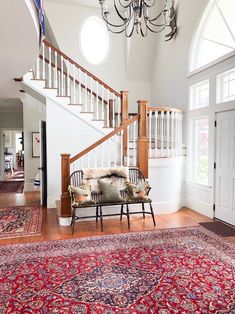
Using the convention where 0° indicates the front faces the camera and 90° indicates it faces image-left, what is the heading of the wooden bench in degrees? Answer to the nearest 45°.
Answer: approximately 0°

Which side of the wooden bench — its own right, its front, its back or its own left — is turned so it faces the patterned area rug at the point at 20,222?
right

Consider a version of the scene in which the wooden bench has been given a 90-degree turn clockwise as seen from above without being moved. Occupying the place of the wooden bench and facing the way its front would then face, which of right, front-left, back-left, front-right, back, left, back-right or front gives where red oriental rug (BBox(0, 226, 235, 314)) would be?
left

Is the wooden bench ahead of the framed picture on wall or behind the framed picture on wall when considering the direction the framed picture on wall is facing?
ahead

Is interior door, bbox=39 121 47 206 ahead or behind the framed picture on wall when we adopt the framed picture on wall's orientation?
ahead

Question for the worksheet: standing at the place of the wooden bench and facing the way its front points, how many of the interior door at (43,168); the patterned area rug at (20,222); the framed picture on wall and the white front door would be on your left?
1

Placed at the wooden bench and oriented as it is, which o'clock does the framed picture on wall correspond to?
The framed picture on wall is roughly at 5 o'clock from the wooden bench.
